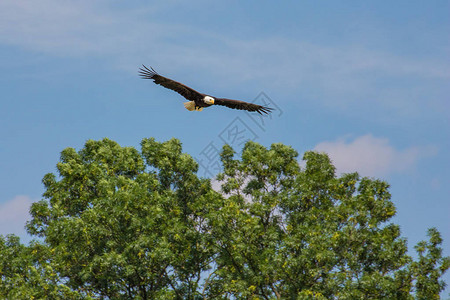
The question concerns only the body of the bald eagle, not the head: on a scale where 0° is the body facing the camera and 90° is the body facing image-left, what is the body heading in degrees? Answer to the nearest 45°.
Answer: approximately 315°
